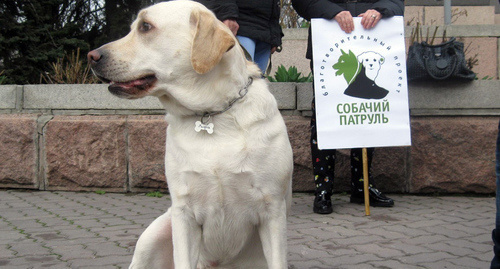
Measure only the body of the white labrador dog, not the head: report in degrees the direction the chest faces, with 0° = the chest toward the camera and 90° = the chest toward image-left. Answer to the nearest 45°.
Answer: approximately 0°

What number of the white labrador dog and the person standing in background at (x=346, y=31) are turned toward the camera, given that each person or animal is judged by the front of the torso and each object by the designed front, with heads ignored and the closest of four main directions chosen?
2

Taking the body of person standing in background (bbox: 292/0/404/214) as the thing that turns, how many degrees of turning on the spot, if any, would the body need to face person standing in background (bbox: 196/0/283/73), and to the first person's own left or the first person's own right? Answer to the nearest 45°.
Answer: approximately 45° to the first person's own right

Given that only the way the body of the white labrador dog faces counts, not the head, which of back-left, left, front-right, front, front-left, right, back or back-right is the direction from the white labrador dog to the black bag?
back-left

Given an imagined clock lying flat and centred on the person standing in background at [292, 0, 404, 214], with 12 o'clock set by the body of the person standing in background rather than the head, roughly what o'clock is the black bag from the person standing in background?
The black bag is roughly at 8 o'clock from the person standing in background.

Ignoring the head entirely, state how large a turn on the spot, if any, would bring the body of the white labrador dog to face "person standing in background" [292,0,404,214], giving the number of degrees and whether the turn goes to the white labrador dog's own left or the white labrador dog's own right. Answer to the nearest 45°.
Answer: approximately 135° to the white labrador dog's own left

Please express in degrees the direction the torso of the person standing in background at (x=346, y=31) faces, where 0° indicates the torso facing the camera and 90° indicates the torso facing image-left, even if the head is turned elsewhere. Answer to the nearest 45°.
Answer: approximately 0°

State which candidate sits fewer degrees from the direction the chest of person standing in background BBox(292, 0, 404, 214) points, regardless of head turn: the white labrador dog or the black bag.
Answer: the white labrador dog

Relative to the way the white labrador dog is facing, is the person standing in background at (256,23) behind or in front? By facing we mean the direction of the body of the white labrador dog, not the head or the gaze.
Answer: behind
